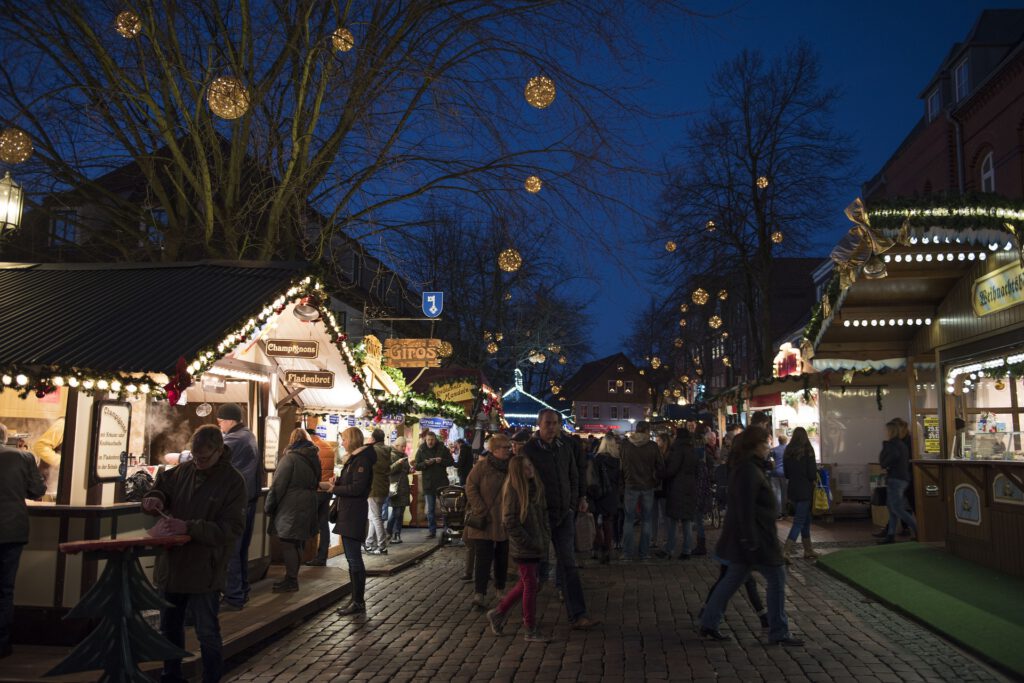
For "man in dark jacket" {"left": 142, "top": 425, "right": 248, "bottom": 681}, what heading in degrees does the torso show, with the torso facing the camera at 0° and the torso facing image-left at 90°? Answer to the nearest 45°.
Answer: approximately 45°

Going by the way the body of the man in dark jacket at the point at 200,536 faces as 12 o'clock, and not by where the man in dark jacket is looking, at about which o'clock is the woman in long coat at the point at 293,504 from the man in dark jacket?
The woman in long coat is roughly at 5 o'clock from the man in dark jacket.

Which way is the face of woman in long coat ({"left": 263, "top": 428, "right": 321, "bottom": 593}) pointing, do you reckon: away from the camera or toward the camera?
away from the camera

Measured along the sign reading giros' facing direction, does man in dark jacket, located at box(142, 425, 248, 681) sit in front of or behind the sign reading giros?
in front

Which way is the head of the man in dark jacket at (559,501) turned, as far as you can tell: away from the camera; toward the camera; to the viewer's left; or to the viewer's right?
toward the camera

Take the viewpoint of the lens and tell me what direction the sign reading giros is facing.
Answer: facing the viewer

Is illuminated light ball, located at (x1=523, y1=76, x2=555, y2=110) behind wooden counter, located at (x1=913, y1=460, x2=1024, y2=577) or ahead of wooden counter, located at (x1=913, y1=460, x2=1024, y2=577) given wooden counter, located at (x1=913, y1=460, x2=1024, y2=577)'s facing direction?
ahead

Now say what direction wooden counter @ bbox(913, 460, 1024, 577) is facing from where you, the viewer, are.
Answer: facing the viewer and to the left of the viewer
